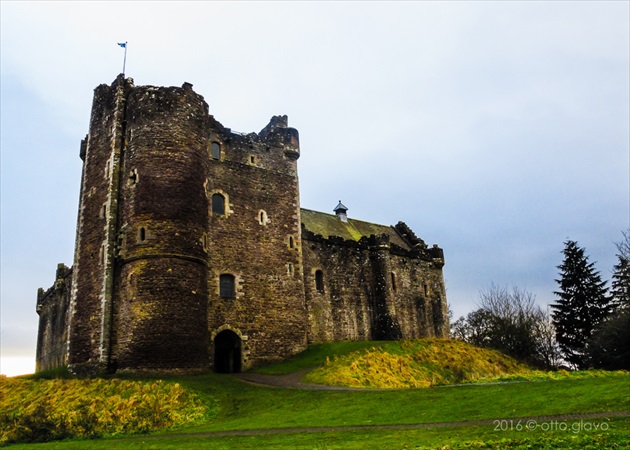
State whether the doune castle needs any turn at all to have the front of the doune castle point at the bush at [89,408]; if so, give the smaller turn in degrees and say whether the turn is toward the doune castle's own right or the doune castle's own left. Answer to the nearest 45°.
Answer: approximately 45° to the doune castle's own right

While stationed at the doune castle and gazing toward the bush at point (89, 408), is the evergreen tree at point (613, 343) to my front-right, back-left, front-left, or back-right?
back-left

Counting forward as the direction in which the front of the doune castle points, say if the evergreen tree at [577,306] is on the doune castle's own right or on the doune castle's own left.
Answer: on the doune castle's own left

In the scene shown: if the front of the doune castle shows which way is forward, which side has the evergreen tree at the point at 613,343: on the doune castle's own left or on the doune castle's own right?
on the doune castle's own left
